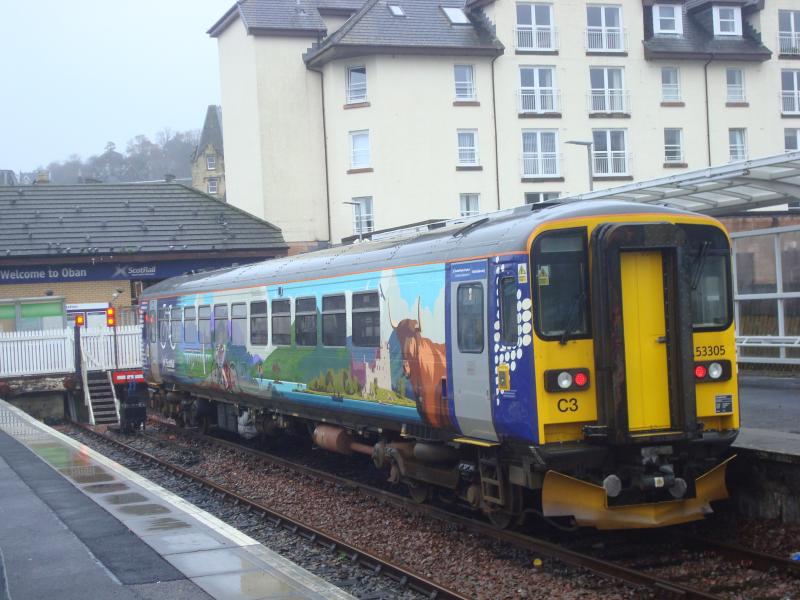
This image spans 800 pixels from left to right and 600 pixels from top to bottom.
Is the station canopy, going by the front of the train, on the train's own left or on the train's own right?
on the train's own left

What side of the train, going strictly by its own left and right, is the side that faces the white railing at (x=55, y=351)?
back

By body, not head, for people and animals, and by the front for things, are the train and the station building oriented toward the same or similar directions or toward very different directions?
same or similar directions

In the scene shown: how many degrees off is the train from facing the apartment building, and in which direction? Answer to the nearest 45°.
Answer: approximately 135° to its left

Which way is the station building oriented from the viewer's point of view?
toward the camera

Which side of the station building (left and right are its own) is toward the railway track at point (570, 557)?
front

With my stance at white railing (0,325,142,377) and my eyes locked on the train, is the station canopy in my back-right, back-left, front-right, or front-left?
front-left

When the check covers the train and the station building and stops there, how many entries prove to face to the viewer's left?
0

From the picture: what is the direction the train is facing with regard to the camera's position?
facing the viewer and to the right of the viewer
